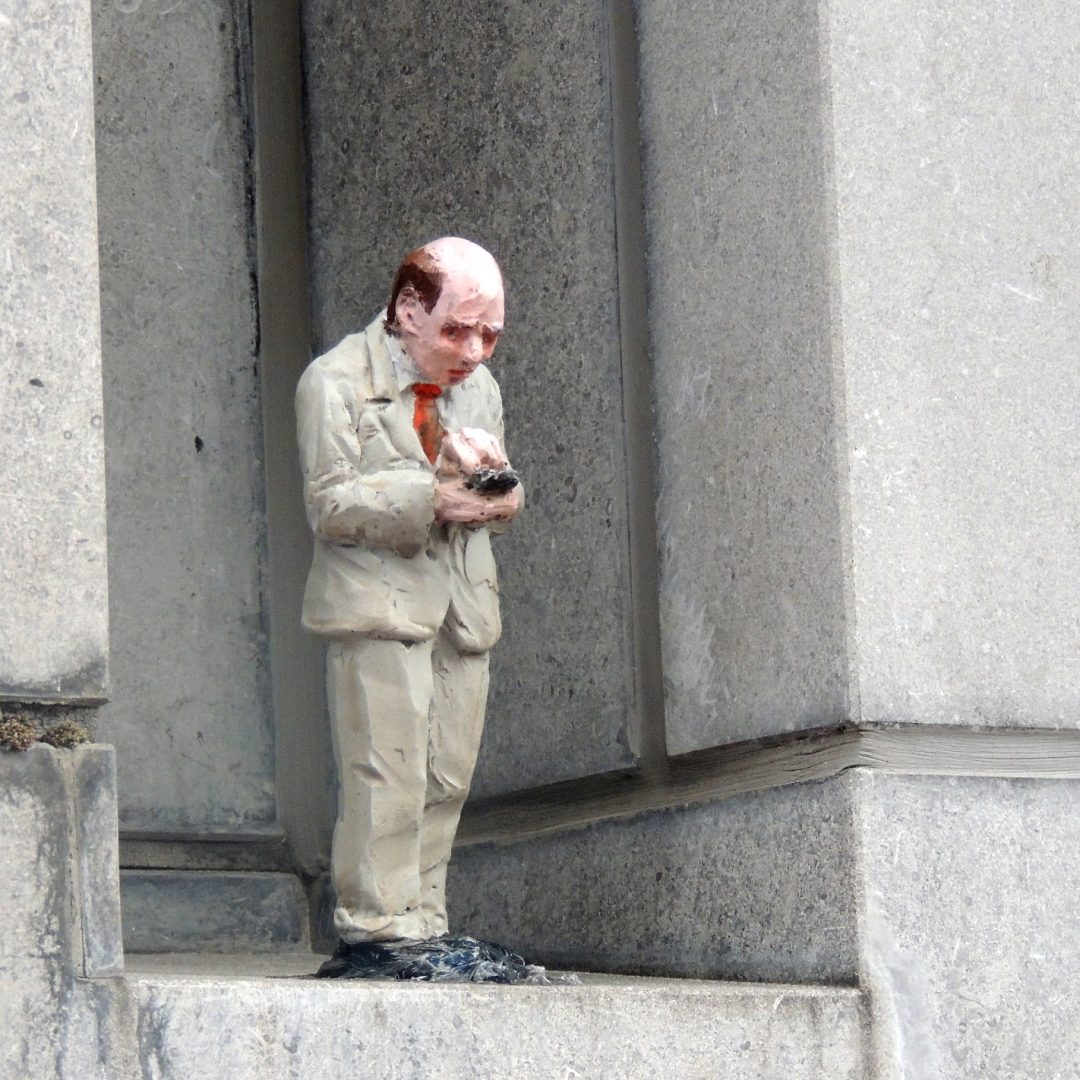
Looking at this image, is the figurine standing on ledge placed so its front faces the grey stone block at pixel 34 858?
no

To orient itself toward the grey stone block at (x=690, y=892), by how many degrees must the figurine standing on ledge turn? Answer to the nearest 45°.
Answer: approximately 90° to its left

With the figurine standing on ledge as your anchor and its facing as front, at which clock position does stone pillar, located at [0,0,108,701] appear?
The stone pillar is roughly at 3 o'clock from the figurine standing on ledge.

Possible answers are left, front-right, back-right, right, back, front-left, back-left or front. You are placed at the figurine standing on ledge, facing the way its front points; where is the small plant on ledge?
right

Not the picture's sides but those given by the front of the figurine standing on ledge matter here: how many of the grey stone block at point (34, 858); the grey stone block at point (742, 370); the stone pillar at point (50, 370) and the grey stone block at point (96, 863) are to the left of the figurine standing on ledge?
1

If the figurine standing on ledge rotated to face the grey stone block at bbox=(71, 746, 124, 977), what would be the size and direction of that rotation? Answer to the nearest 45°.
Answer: approximately 90° to its right

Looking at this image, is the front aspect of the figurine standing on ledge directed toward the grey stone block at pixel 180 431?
no

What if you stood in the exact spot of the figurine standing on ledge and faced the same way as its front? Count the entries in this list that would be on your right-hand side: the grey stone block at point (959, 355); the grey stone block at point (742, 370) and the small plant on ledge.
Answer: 1

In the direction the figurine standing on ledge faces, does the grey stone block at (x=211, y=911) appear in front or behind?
behind

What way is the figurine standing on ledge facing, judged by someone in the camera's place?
facing the viewer and to the right of the viewer

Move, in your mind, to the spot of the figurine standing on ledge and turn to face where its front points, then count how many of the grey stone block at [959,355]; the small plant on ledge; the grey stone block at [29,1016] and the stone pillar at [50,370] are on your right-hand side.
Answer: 3

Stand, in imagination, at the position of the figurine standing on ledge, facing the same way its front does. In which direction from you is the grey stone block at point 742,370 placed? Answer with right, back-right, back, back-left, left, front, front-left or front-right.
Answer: left

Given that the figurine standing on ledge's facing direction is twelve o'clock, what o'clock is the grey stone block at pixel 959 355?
The grey stone block is roughly at 10 o'clock from the figurine standing on ledge.
